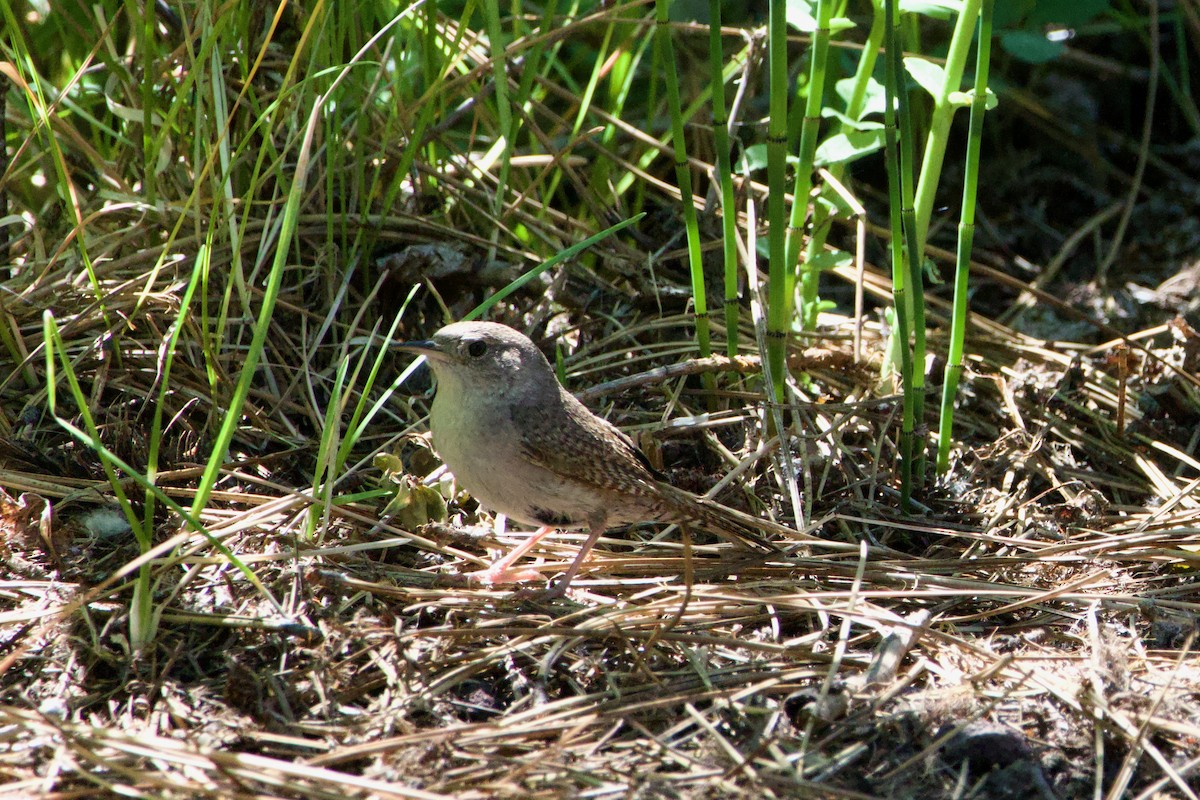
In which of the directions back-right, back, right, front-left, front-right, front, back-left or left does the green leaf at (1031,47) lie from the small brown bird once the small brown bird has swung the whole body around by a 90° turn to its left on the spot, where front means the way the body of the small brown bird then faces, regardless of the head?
back-left

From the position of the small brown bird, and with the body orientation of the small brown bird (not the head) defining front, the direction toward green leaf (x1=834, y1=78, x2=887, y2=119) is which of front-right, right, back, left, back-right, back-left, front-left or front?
back-right

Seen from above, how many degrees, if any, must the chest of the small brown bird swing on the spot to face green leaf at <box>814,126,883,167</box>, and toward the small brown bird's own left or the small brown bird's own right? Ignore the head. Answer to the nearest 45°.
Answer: approximately 135° to the small brown bird's own right

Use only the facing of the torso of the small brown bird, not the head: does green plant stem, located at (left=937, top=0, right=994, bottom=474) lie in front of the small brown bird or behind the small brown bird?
behind

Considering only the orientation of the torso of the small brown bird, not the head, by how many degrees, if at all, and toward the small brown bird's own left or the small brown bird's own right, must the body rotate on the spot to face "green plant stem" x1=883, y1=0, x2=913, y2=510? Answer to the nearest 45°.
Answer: approximately 180°

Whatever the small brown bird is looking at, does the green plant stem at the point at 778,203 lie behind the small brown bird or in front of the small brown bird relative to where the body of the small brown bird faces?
behind

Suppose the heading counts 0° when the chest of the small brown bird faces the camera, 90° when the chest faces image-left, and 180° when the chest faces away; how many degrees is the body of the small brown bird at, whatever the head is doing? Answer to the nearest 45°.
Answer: approximately 90°
